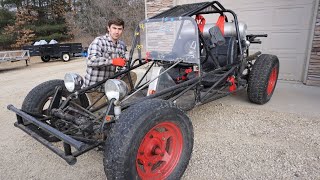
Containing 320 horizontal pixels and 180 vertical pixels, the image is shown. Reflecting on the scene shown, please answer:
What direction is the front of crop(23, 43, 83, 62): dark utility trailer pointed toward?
to the viewer's left

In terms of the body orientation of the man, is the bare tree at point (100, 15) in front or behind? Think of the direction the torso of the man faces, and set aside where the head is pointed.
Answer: behind

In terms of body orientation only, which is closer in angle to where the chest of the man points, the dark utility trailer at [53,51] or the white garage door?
the white garage door

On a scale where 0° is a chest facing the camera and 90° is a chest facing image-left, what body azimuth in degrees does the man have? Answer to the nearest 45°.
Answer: approximately 315°

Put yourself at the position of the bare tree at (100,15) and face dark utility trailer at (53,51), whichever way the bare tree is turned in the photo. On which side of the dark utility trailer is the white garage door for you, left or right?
left

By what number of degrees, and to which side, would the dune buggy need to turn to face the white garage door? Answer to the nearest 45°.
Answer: approximately 180°
